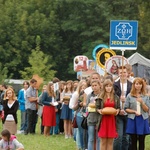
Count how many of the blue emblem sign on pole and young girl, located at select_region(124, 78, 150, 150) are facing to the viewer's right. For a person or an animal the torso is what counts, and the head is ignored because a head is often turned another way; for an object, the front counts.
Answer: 0

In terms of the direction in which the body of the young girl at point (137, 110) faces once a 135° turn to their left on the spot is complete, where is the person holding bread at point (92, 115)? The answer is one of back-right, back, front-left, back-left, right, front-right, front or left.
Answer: back-left

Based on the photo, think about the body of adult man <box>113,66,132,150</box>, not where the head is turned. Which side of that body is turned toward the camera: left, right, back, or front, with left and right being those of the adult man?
front

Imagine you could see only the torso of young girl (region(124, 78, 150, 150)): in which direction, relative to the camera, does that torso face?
toward the camera
